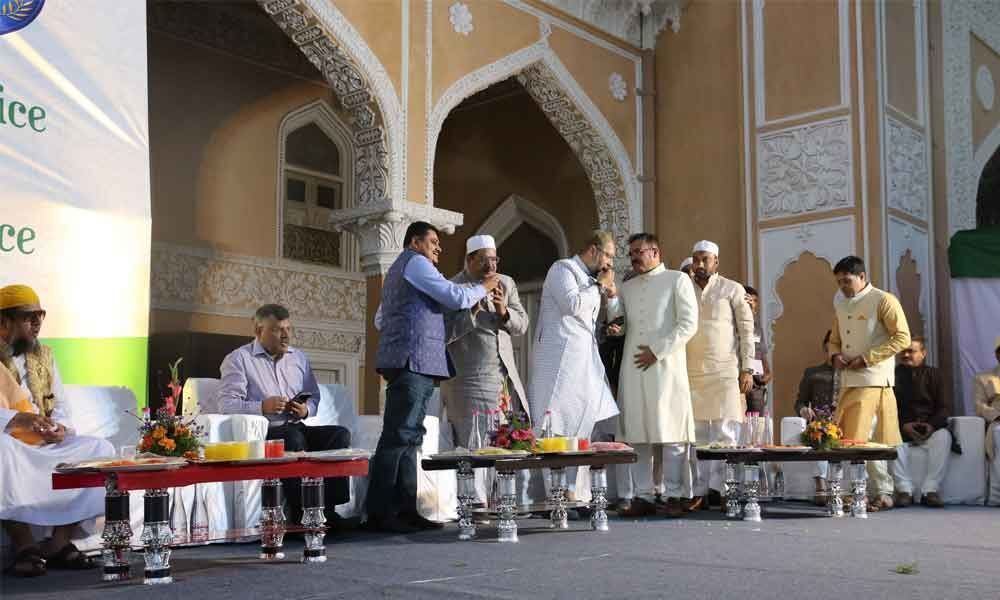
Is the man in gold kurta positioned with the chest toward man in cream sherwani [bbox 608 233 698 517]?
yes

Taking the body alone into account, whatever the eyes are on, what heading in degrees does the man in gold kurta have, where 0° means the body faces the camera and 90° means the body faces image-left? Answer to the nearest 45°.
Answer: approximately 45°

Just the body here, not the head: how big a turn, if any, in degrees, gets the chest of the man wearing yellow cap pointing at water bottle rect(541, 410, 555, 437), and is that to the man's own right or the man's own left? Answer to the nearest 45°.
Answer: approximately 45° to the man's own left

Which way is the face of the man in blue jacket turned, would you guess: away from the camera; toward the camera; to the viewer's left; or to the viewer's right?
to the viewer's right

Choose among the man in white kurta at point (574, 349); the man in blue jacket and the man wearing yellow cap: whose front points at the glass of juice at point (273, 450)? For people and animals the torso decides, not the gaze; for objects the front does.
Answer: the man wearing yellow cap

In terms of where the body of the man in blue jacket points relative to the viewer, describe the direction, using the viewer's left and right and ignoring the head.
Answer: facing to the right of the viewer

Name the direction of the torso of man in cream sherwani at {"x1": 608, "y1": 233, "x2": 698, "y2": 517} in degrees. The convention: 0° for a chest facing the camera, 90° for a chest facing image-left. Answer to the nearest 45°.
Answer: approximately 45°

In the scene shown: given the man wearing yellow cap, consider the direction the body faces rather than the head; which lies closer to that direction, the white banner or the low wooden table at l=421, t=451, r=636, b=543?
the low wooden table
